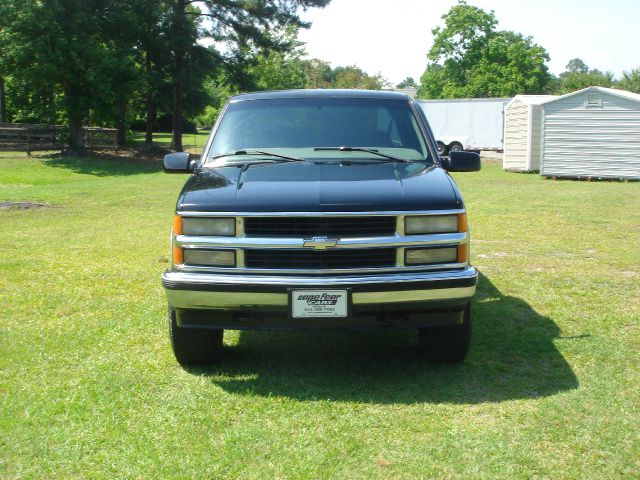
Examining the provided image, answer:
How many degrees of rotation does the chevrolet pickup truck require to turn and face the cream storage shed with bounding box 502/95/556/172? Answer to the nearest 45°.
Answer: approximately 180°

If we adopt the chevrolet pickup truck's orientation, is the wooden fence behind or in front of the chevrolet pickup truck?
behind

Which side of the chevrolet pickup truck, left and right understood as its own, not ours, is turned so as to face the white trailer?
back

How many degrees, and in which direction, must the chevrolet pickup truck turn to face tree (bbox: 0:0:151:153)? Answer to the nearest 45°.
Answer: approximately 180°

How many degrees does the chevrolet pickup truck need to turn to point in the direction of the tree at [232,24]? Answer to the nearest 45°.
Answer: approximately 180°

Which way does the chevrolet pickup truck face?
toward the camera
